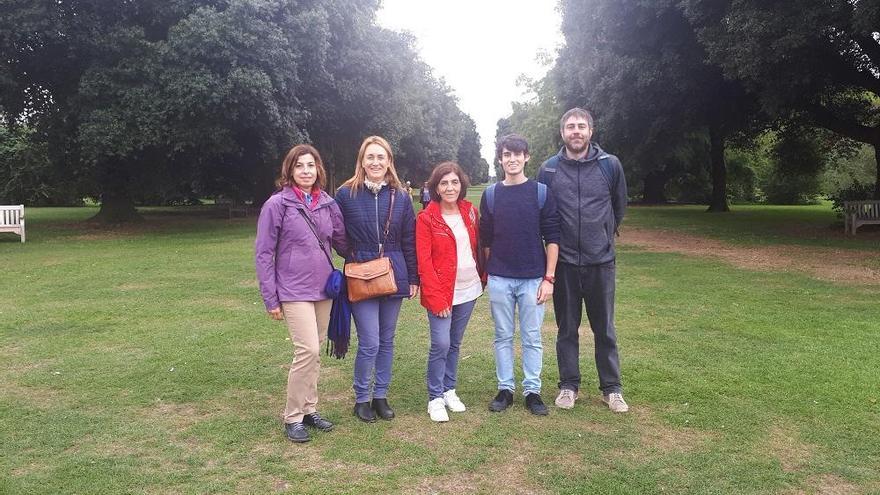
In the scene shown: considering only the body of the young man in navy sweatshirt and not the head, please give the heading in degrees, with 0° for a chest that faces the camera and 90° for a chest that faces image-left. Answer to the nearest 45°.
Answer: approximately 0°

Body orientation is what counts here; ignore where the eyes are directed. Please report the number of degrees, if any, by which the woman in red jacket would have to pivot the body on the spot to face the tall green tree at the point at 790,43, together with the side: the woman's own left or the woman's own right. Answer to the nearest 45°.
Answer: approximately 90° to the woman's own left

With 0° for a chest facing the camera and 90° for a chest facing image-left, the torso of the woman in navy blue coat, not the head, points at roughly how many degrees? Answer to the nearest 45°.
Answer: approximately 0°

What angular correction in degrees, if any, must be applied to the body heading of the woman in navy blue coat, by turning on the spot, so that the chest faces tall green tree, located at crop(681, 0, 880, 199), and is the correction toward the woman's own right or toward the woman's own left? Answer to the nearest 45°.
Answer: approximately 135° to the woman's own left

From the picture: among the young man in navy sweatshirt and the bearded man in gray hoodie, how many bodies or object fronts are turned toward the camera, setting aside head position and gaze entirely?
2

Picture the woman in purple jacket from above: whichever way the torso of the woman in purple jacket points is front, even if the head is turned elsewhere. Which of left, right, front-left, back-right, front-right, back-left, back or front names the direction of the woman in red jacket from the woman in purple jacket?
front-left
